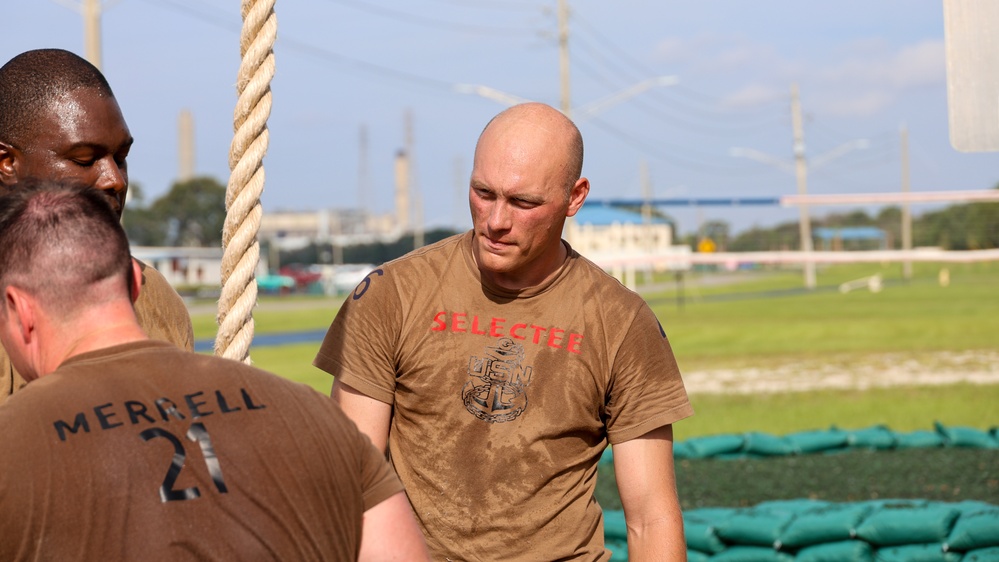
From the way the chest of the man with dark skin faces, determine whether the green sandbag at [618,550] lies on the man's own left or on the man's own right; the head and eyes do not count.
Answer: on the man's own left

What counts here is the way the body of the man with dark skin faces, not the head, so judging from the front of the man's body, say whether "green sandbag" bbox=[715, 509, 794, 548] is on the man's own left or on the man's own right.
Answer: on the man's own left

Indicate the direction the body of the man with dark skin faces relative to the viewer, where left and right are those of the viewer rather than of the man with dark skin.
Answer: facing the viewer and to the right of the viewer

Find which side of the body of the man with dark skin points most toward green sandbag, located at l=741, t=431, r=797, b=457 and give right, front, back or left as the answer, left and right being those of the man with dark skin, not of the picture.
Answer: left

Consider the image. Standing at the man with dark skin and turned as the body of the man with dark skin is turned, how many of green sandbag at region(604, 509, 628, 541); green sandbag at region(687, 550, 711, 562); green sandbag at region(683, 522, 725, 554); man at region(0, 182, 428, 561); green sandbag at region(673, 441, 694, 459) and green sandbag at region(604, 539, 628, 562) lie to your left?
5

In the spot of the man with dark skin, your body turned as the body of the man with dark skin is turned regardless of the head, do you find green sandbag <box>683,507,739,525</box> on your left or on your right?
on your left

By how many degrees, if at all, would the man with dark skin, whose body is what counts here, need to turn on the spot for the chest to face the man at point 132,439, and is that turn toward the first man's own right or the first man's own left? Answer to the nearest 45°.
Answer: approximately 45° to the first man's own right

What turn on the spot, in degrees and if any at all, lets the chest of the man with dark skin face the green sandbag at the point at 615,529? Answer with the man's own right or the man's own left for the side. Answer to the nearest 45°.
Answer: approximately 90° to the man's own left

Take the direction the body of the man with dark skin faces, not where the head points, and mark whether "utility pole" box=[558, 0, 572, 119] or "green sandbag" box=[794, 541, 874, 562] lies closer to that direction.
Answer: the green sandbag

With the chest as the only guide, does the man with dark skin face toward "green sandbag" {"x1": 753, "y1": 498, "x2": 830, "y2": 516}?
no

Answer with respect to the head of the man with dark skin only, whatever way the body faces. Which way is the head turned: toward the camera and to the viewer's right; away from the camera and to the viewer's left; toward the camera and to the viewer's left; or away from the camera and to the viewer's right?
toward the camera and to the viewer's right

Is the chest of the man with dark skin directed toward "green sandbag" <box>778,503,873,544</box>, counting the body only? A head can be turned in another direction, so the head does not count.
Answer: no

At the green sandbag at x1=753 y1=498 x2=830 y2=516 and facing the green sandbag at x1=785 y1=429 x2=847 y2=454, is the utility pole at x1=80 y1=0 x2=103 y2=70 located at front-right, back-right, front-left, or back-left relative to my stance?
front-left

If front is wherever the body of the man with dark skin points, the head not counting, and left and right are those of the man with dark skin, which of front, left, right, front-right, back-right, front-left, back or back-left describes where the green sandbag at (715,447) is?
left

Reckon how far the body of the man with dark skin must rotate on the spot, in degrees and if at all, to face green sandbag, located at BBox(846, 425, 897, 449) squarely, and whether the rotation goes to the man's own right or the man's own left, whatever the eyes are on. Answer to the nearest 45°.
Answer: approximately 90° to the man's own left

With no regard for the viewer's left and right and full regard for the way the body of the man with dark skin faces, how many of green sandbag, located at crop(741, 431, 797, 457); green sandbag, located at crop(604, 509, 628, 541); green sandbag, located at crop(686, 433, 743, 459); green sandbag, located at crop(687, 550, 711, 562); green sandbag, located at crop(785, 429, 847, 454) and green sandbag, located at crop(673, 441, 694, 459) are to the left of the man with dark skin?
6

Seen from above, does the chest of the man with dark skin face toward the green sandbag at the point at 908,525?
no
